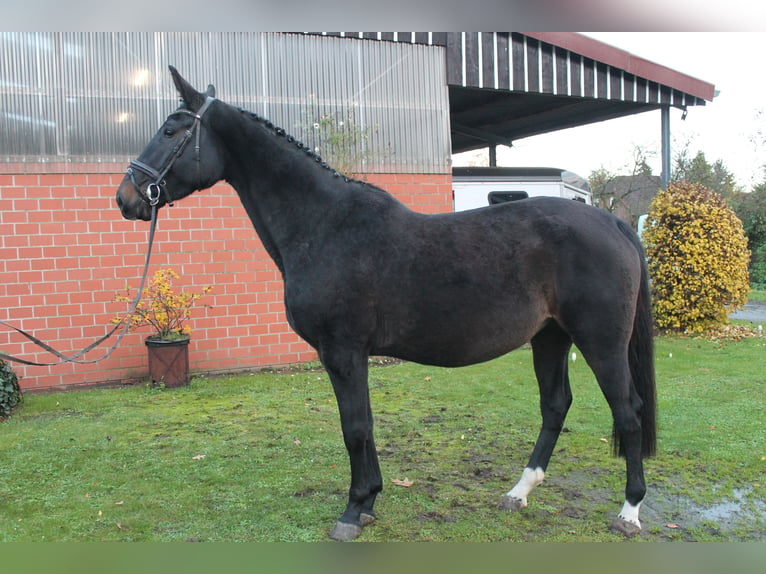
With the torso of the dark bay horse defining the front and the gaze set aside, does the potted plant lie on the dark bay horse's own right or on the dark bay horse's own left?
on the dark bay horse's own right

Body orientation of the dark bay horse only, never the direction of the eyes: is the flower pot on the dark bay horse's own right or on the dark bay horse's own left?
on the dark bay horse's own right

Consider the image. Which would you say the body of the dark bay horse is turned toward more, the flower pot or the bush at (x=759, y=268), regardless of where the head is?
the flower pot

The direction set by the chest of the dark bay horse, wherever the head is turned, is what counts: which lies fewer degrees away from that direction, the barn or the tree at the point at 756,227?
the barn

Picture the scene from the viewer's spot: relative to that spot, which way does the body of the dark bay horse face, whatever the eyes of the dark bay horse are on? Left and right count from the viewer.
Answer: facing to the left of the viewer

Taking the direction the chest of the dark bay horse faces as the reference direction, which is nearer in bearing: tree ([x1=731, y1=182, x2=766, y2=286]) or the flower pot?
the flower pot

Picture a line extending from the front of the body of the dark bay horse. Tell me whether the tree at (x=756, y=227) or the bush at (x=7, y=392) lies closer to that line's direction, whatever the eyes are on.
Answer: the bush

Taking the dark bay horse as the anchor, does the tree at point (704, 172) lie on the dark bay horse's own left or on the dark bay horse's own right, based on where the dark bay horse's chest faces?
on the dark bay horse's own right

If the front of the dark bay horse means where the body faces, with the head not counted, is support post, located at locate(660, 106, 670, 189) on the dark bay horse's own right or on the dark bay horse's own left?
on the dark bay horse's own right

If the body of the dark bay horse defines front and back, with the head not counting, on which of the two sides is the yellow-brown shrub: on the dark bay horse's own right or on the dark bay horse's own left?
on the dark bay horse's own right
